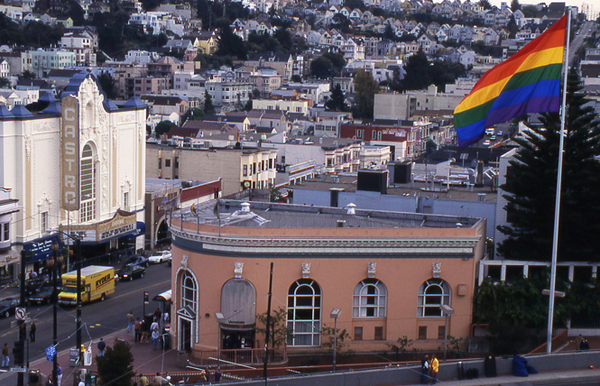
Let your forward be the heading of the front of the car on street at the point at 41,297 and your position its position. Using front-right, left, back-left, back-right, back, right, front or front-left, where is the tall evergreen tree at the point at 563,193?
left

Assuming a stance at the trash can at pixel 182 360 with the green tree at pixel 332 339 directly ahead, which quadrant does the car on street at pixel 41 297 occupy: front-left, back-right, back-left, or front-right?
back-left

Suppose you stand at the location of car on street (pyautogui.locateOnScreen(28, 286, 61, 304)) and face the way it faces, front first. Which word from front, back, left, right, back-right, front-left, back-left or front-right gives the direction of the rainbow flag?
left

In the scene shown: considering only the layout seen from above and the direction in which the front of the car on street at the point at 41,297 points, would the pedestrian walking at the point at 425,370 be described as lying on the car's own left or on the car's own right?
on the car's own left

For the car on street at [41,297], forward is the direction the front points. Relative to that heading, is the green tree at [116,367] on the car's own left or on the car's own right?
on the car's own left

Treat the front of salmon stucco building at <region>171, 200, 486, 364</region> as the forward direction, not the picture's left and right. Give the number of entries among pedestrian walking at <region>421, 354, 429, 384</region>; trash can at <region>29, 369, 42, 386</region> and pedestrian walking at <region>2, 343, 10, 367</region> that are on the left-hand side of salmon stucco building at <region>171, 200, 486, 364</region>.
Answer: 1

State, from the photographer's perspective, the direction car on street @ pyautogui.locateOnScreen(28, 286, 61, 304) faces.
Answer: facing the viewer and to the left of the viewer

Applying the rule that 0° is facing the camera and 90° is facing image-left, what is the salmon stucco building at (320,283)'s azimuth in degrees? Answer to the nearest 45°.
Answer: approximately 45°

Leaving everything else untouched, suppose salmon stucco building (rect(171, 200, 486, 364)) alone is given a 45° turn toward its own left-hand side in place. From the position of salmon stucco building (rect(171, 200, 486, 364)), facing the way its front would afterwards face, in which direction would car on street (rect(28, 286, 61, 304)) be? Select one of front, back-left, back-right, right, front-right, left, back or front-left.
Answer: back-right
